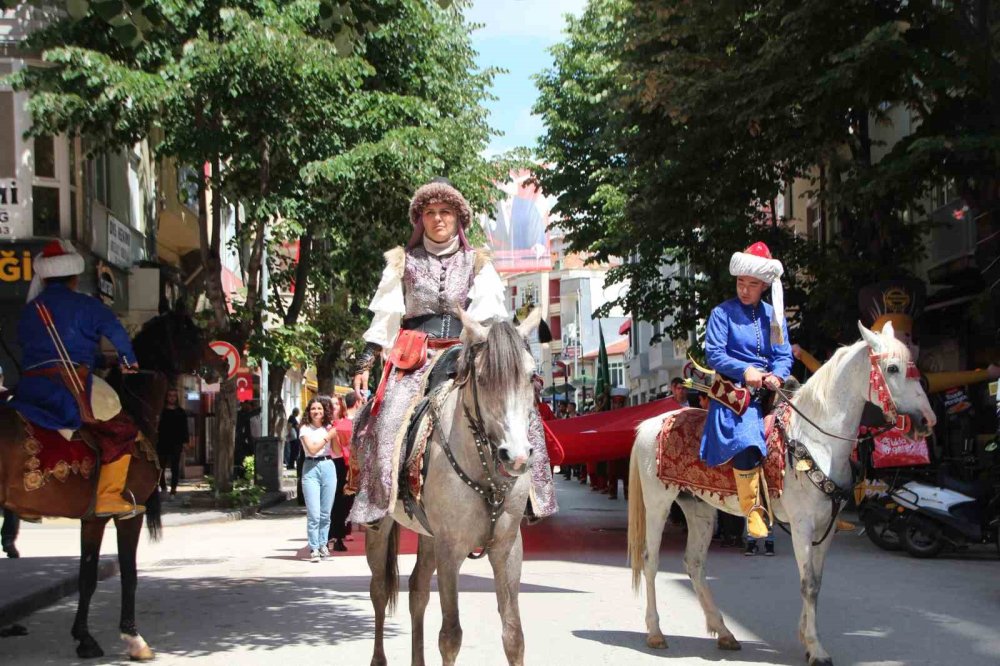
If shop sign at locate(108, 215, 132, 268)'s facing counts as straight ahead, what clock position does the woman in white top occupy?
The woman in white top is roughly at 1 o'clock from the shop sign.

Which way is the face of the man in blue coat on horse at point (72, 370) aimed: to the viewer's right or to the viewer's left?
to the viewer's right

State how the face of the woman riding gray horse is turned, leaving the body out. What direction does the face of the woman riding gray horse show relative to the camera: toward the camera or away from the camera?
toward the camera

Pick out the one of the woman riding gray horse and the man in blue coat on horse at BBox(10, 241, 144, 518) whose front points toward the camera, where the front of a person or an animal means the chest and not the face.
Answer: the woman riding gray horse

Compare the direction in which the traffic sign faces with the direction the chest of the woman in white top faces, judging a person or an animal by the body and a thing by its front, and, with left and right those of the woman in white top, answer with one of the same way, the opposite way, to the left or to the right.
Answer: the same way

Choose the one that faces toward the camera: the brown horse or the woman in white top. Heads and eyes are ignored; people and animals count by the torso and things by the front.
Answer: the woman in white top

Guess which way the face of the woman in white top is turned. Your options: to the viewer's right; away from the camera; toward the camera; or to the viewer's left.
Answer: toward the camera

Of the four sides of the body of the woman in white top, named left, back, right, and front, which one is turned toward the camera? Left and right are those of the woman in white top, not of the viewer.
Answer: front

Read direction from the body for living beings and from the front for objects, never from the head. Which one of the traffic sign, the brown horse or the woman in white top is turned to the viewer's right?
the brown horse

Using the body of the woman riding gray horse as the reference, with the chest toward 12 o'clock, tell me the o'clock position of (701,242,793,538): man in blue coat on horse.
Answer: The man in blue coat on horse is roughly at 8 o'clock from the woman riding gray horse.

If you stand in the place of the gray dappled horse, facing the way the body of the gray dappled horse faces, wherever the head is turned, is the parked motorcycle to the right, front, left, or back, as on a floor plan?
left

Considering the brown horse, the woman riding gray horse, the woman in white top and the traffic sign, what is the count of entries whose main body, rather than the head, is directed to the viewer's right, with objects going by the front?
1

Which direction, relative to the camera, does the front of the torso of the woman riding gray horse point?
toward the camera

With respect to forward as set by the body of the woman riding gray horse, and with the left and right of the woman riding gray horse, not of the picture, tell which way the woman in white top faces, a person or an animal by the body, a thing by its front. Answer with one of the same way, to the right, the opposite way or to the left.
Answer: the same way

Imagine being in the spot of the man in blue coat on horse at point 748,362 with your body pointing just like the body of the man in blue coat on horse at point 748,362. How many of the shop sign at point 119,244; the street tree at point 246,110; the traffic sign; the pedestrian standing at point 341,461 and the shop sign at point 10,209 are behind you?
5

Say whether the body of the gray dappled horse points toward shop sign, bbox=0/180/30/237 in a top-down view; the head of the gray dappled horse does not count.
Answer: no

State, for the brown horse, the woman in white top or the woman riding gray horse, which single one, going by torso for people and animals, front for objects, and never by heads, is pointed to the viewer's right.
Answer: the brown horse

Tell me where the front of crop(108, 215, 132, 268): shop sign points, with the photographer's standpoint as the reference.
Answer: facing the viewer and to the right of the viewer
